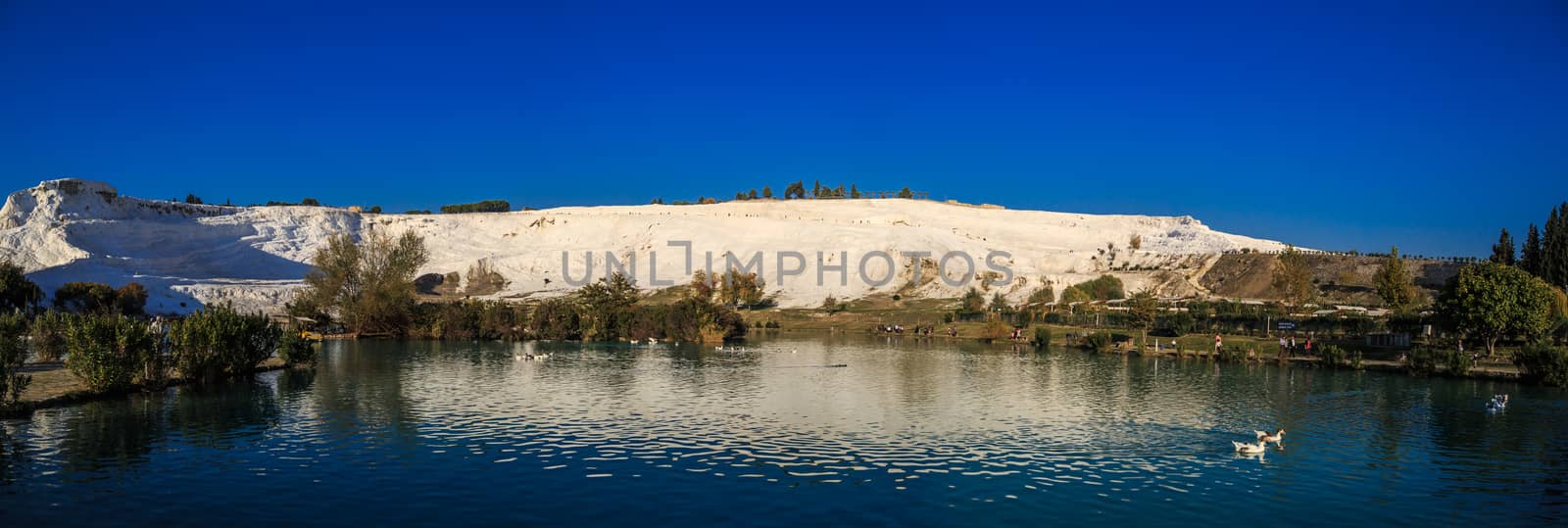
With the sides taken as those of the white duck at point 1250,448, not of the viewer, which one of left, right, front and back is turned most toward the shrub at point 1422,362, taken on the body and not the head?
left

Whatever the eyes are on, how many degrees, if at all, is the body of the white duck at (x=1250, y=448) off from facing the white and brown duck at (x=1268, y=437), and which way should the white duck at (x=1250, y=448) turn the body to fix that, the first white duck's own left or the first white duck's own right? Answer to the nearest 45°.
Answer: approximately 90° to the first white duck's own left

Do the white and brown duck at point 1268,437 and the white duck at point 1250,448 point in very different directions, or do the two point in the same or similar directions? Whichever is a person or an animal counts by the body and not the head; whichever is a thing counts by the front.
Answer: same or similar directions

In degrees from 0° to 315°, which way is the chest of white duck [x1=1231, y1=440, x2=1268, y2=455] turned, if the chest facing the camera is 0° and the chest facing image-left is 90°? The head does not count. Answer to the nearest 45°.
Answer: approximately 270°

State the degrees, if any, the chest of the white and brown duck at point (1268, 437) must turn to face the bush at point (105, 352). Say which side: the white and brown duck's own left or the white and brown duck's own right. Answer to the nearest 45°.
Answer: approximately 180°

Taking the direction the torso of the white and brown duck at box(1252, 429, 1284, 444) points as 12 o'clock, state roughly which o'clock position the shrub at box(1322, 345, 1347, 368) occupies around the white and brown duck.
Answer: The shrub is roughly at 9 o'clock from the white and brown duck.

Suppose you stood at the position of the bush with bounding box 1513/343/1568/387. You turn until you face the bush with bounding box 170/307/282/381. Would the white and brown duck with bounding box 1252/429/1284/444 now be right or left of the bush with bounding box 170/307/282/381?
left

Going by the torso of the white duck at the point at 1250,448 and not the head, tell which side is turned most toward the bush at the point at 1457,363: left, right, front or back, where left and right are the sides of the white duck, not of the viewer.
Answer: left

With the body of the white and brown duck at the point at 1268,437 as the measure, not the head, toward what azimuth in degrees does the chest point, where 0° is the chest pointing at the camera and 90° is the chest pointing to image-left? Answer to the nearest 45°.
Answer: approximately 270°
